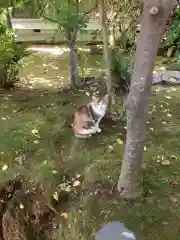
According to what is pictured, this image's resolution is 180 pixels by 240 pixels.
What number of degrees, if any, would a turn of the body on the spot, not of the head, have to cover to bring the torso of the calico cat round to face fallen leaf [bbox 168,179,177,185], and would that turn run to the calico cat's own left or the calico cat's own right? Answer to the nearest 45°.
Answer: approximately 45° to the calico cat's own right

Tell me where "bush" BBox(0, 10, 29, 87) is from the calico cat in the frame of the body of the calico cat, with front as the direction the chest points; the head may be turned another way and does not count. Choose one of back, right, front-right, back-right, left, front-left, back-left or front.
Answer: back-left

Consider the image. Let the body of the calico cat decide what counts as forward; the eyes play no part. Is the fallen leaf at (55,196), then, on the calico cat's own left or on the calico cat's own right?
on the calico cat's own right

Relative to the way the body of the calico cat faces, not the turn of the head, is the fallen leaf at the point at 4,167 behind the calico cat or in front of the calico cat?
behind

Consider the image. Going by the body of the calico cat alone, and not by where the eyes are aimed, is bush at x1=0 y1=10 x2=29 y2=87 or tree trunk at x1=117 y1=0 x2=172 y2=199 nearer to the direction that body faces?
the tree trunk

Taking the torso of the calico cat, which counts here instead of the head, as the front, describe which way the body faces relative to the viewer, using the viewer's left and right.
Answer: facing to the right of the viewer

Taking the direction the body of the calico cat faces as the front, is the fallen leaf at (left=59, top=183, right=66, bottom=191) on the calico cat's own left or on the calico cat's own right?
on the calico cat's own right

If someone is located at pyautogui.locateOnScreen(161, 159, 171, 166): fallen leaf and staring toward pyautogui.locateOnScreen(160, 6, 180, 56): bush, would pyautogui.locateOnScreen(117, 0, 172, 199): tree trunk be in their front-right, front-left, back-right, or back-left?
back-left

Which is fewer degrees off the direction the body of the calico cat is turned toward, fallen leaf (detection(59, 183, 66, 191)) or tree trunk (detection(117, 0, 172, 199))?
the tree trunk

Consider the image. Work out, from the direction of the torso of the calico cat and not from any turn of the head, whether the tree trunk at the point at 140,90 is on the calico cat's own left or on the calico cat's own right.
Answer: on the calico cat's own right

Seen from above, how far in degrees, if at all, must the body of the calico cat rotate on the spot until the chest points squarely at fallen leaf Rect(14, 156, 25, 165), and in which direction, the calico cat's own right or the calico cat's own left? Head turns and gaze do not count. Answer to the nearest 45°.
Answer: approximately 135° to the calico cat's own right
